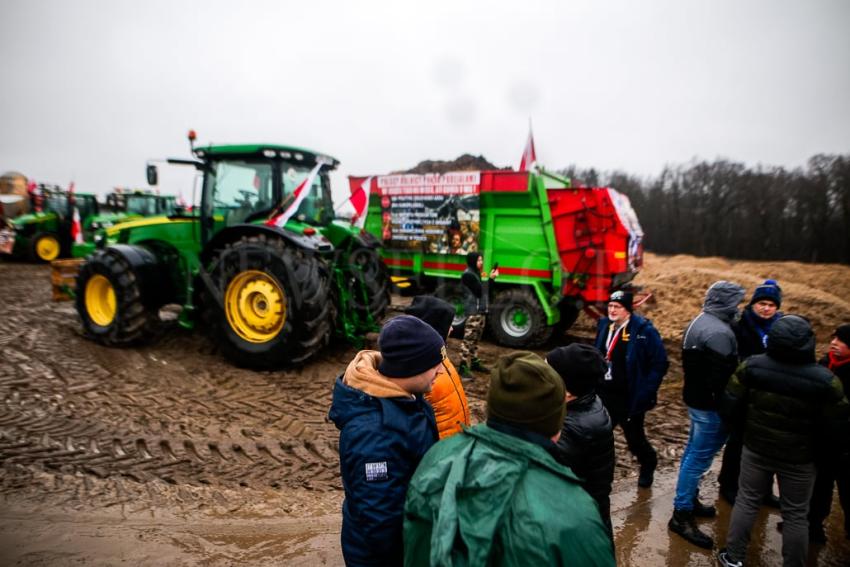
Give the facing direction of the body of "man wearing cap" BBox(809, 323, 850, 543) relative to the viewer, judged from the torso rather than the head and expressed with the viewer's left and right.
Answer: facing the viewer and to the left of the viewer

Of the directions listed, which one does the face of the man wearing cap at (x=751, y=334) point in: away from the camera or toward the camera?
toward the camera

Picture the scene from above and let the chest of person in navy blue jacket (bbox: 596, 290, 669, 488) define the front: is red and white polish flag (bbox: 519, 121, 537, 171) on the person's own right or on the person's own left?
on the person's own right

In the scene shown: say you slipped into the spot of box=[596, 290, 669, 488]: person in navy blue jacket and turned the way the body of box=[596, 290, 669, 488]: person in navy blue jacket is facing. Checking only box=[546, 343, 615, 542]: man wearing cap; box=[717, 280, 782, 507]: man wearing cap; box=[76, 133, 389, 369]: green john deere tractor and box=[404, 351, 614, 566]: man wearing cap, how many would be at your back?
1

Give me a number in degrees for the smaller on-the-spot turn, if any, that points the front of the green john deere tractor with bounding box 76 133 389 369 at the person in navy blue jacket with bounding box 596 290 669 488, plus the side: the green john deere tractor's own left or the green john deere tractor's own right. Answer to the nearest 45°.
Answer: approximately 180°

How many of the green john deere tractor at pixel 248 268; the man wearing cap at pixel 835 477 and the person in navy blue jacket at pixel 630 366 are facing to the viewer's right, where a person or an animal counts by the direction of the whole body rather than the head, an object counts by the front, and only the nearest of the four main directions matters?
0

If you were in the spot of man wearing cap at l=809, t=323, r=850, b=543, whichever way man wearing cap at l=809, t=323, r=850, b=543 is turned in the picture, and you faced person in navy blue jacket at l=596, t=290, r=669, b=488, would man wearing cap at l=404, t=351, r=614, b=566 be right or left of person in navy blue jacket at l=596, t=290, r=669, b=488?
left

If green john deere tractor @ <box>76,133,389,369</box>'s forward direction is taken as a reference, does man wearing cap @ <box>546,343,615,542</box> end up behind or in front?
behind

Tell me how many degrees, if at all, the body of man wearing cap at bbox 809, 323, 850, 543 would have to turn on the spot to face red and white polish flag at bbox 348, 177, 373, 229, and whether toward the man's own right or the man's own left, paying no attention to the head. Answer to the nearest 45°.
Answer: approximately 45° to the man's own right

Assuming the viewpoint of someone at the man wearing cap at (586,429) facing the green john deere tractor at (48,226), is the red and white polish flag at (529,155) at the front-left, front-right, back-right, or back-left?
front-right

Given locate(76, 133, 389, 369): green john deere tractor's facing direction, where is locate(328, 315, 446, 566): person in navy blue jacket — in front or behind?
behind

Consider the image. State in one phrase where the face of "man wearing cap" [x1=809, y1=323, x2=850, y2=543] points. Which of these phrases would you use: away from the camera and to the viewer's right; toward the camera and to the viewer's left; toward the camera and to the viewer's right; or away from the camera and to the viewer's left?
toward the camera and to the viewer's left

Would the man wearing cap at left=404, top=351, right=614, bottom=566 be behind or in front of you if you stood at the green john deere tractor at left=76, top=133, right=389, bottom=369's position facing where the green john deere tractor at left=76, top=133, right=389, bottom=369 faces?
behind
